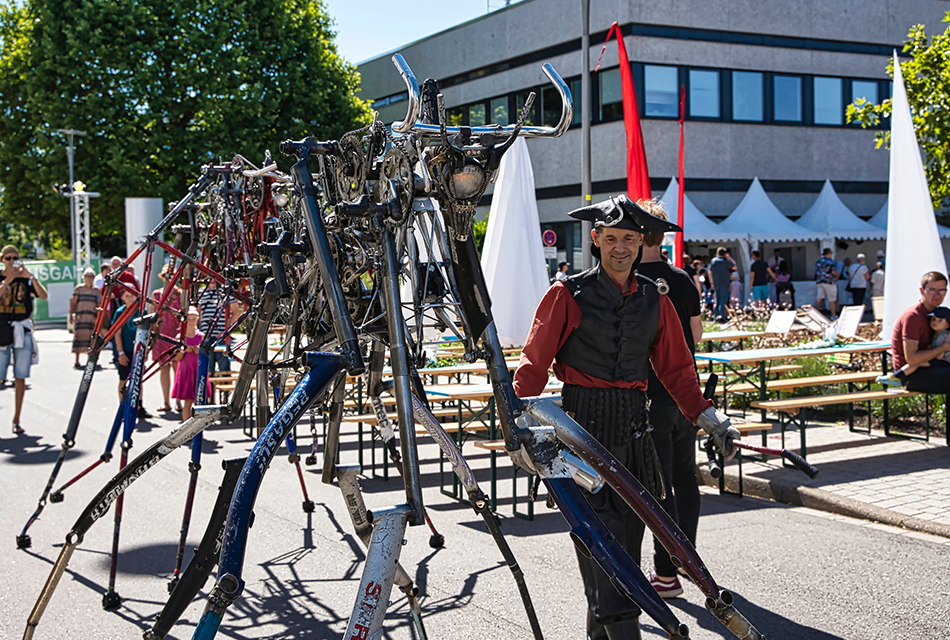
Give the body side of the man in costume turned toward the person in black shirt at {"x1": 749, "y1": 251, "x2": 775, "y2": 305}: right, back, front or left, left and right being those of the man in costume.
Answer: back

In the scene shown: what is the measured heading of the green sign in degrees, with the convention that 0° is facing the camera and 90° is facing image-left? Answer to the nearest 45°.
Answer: approximately 0°

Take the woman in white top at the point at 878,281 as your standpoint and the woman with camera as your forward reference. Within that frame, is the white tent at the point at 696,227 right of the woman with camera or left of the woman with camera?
right

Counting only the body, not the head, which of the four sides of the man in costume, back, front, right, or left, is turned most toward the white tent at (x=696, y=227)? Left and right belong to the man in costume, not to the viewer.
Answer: back

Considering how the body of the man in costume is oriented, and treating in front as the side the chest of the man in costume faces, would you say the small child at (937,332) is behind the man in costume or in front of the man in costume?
behind

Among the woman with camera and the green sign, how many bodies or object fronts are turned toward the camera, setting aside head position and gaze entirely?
2

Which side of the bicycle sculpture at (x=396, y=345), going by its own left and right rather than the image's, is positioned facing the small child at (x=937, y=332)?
left
